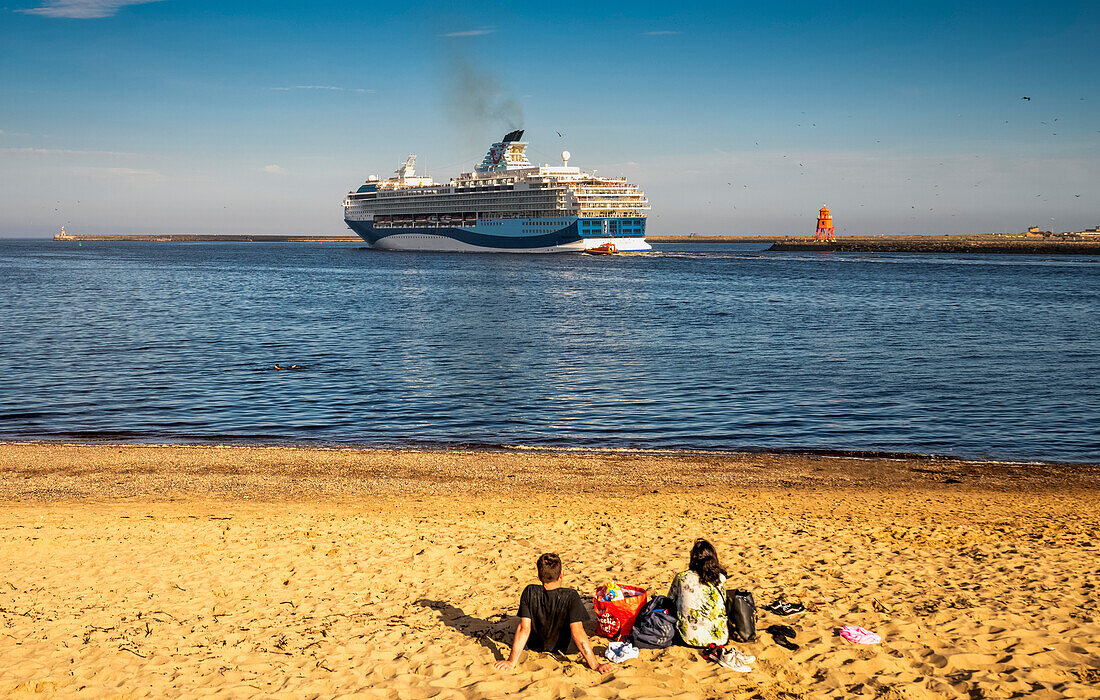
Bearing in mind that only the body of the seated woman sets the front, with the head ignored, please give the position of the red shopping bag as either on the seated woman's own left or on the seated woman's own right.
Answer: on the seated woman's own left

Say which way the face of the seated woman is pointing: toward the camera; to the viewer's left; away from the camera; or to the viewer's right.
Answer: away from the camera

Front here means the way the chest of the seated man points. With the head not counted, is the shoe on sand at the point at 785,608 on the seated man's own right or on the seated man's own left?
on the seated man's own right

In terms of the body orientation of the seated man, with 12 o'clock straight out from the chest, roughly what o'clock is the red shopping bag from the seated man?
The red shopping bag is roughly at 2 o'clock from the seated man.

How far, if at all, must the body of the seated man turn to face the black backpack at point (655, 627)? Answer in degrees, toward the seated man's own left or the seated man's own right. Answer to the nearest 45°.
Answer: approximately 90° to the seated man's own right

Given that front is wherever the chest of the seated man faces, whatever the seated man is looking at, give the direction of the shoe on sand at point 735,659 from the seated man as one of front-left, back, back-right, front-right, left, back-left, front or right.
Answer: right

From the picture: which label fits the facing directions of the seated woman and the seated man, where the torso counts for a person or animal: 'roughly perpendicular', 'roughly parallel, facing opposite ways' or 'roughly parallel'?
roughly parallel

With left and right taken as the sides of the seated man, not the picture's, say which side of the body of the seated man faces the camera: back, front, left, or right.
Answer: back

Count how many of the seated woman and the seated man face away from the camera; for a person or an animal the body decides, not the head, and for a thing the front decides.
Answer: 2

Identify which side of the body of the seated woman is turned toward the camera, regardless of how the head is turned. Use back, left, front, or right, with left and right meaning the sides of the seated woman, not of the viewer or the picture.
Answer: back
